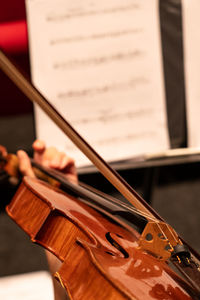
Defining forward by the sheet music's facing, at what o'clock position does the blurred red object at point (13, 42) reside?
The blurred red object is roughly at 5 o'clock from the sheet music.

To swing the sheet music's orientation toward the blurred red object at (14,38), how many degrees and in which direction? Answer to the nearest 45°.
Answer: approximately 135° to its right

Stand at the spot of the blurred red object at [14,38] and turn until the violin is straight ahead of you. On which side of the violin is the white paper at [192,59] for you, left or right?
left

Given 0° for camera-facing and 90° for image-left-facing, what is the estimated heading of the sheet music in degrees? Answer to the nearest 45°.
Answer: approximately 0°
